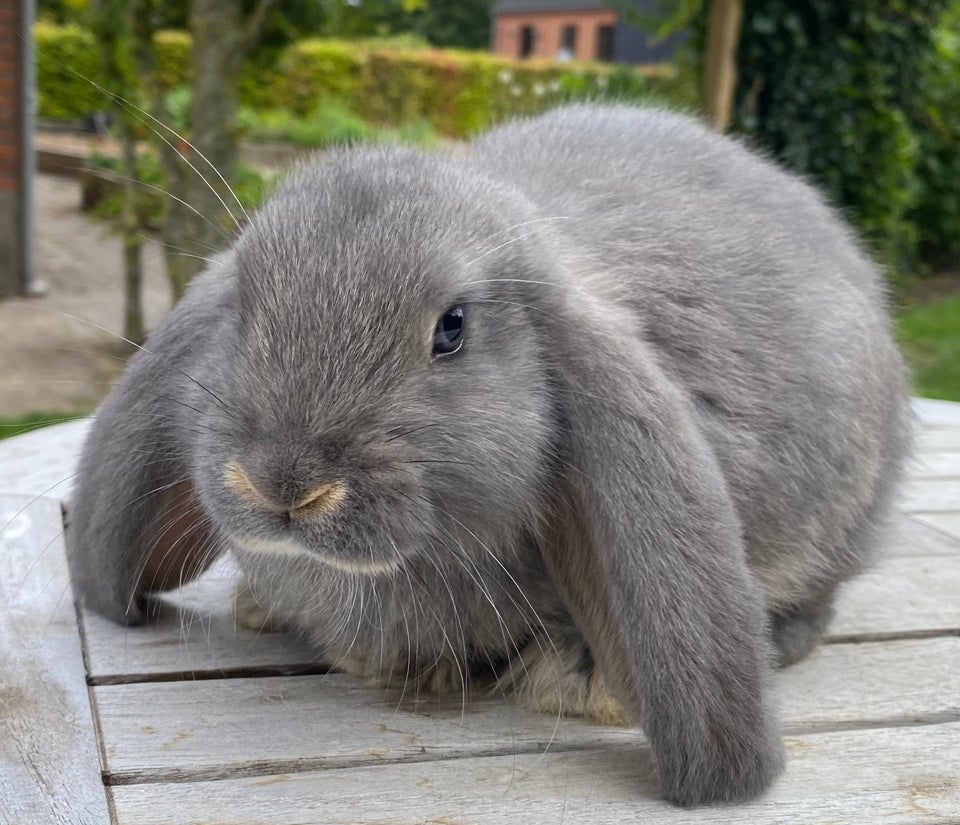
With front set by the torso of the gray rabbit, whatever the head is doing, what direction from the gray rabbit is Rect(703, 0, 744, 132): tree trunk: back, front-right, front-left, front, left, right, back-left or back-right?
back-right

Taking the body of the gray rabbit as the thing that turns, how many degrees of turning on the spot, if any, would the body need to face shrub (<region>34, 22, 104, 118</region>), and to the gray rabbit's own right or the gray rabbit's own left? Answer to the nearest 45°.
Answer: approximately 135° to the gray rabbit's own right

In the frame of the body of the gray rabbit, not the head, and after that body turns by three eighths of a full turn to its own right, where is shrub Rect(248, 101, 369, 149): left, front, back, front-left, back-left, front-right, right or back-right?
front

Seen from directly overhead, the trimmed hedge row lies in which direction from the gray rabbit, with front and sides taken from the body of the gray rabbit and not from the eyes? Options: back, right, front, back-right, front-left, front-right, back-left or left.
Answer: back-right

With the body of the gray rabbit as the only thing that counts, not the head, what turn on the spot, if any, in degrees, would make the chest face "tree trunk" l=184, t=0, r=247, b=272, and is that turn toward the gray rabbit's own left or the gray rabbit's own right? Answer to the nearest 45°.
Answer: approximately 135° to the gray rabbit's own right

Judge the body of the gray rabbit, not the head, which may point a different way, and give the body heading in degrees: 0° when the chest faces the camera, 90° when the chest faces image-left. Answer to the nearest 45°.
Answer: approximately 45°

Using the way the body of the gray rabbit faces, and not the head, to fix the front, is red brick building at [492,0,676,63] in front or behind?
behind

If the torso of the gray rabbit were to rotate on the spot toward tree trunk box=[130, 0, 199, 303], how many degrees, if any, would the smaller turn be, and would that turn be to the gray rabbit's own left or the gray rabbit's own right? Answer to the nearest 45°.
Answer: approximately 135° to the gray rabbit's own right

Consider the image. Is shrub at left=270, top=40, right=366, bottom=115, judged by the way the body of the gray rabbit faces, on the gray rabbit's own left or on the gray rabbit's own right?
on the gray rabbit's own right
